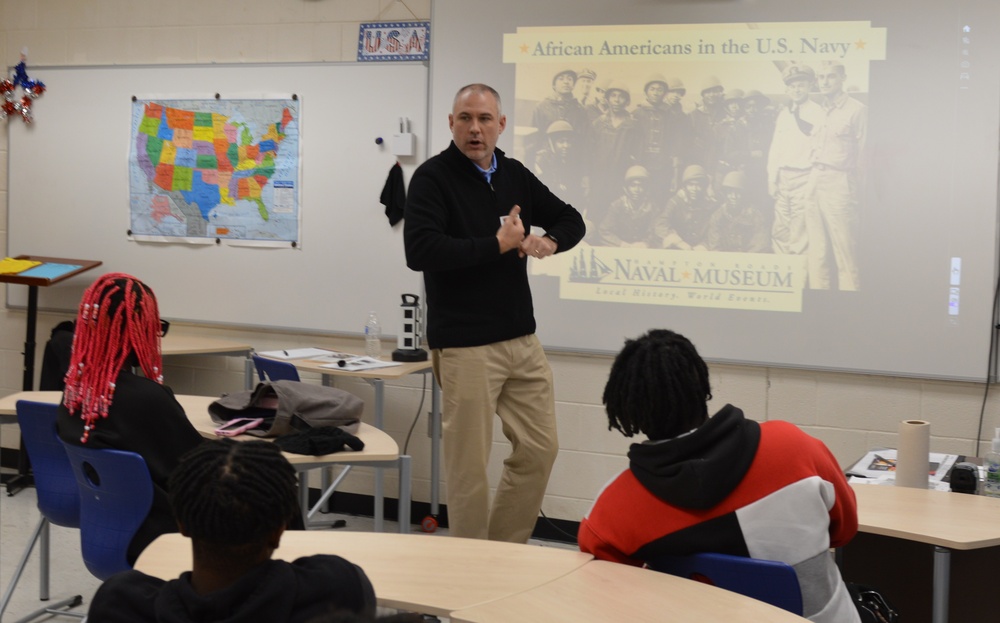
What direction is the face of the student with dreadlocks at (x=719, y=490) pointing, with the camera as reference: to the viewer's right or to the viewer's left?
to the viewer's left

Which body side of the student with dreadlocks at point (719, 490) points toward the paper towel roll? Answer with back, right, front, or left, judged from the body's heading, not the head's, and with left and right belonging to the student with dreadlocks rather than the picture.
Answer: right

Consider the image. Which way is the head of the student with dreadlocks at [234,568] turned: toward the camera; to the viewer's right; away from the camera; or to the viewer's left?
away from the camera

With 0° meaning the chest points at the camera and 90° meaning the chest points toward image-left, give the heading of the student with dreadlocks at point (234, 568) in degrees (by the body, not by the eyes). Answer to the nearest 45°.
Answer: approximately 180°

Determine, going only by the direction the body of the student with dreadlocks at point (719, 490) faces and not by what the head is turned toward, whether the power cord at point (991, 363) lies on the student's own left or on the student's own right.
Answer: on the student's own right

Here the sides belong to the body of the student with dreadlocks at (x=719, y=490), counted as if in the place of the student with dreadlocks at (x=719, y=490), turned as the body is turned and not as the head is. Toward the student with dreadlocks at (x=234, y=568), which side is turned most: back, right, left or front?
left

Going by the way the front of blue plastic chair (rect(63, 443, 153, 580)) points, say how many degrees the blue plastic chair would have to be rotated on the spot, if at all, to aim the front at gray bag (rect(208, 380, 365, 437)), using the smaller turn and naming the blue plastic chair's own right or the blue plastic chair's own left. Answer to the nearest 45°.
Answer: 0° — it already faces it

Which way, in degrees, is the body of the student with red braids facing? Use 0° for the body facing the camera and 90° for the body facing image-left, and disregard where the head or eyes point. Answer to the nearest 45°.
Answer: approximately 225°

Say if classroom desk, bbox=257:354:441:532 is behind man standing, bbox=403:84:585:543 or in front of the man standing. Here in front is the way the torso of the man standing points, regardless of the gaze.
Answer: behind
